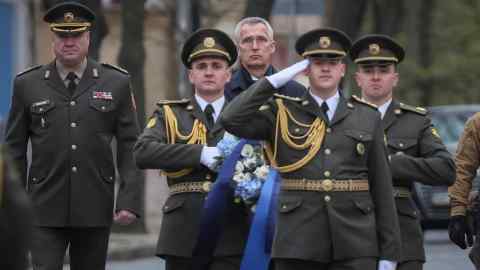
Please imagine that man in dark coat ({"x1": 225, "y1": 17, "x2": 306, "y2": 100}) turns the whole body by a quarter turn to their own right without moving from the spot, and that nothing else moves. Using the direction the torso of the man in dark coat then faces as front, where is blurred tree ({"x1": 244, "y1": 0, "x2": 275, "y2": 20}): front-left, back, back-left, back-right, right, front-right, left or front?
right

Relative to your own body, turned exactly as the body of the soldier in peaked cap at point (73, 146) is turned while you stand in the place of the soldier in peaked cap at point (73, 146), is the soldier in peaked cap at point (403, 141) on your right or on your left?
on your left

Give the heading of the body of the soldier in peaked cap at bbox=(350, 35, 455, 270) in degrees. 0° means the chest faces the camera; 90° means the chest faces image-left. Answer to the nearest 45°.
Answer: approximately 0°
